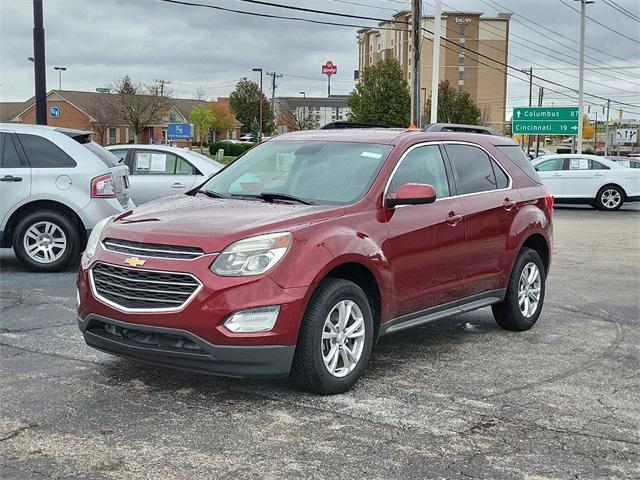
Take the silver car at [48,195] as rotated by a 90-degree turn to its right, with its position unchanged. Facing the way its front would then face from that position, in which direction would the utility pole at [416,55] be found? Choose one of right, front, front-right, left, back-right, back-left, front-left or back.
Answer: front-right

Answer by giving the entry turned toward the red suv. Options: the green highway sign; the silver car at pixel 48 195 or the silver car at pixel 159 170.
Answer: the green highway sign

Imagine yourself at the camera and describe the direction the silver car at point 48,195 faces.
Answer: facing to the left of the viewer

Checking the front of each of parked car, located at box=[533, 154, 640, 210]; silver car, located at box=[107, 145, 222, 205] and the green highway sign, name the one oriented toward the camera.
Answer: the green highway sign

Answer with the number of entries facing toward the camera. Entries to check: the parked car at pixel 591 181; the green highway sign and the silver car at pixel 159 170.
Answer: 1

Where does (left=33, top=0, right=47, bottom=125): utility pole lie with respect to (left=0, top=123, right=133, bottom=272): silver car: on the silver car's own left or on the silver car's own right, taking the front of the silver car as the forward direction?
on the silver car's own right

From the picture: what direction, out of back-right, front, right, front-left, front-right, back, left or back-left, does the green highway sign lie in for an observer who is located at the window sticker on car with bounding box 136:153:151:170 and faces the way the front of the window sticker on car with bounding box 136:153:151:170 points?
back-left

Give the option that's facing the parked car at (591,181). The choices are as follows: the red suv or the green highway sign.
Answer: the green highway sign

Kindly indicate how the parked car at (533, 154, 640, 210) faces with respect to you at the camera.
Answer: facing to the left of the viewer

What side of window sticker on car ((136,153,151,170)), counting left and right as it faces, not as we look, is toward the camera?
front

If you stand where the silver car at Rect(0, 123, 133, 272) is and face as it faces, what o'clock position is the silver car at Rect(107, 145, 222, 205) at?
the silver car at Rect(107, 145, 222, 205) is roughly at 4 o'clock from the silver car at Rect(0, 123, 133, 272).
